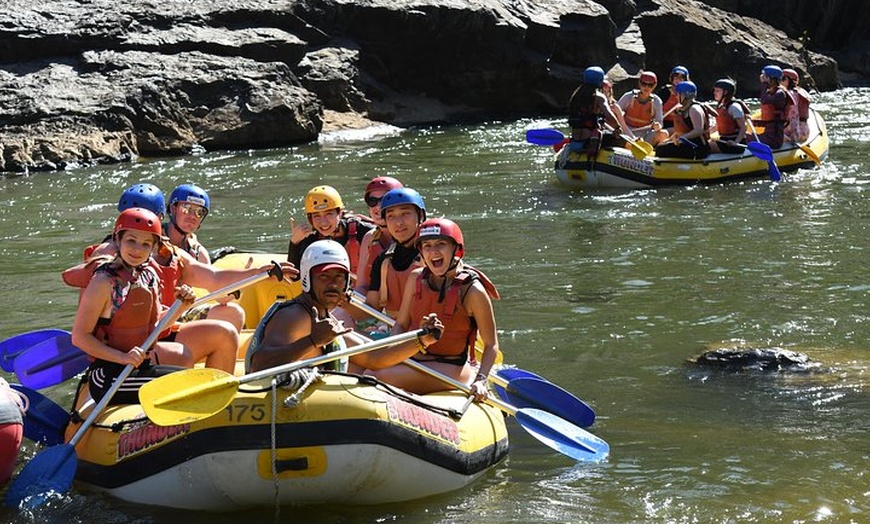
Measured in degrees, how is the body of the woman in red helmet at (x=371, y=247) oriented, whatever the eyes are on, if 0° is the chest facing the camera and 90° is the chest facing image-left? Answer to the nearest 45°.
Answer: approximately 45°

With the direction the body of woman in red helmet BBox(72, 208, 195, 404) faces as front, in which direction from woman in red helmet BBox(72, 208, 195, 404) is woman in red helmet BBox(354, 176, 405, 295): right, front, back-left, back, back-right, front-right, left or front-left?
left

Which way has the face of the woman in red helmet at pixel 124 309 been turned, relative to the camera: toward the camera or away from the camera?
toward the camera

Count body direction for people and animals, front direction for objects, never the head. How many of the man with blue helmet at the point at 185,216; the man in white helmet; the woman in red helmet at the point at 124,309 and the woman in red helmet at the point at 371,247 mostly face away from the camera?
0

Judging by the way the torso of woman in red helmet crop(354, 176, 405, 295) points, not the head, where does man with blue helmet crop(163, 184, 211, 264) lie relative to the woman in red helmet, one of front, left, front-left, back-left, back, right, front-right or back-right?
front-right

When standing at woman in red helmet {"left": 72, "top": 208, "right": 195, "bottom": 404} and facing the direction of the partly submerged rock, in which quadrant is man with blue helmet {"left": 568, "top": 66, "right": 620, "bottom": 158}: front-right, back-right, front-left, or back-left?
front-left

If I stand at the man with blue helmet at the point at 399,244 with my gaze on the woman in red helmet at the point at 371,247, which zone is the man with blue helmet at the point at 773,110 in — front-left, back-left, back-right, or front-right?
front-right

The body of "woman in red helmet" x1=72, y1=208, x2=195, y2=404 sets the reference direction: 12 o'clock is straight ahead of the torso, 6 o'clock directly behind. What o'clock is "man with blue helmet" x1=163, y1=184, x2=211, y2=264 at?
The man with blue helmet is roughly at 8 o'clock from the woman in red helmet.

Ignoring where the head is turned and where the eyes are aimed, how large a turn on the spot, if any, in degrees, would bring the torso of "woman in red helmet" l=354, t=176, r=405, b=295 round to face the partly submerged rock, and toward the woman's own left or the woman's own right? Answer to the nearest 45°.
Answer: approximately 135° to the woman's own left

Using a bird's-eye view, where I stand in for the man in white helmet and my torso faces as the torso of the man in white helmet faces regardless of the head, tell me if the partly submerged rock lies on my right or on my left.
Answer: on my left

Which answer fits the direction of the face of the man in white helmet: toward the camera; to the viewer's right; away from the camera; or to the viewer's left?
toward the camera
